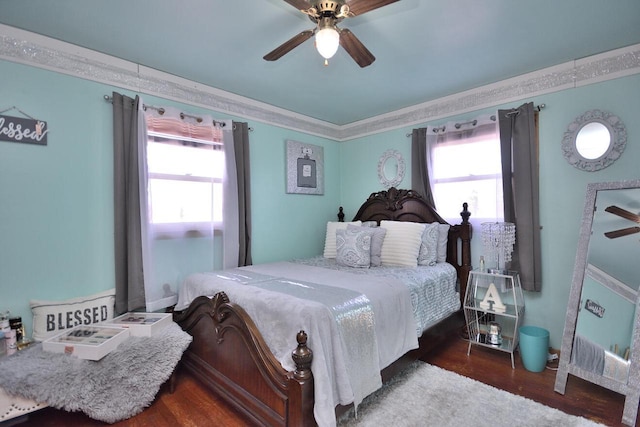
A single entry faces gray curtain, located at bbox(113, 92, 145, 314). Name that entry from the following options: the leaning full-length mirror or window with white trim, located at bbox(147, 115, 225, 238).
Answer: the leaning full-length mirror

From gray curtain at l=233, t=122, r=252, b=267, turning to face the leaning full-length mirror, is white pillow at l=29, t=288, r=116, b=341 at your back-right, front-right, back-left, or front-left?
back-right

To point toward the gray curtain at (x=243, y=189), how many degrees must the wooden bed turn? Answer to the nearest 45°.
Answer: approximately 135° to its right

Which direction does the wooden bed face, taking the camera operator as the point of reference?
facing the viewer and to the left of the viewer

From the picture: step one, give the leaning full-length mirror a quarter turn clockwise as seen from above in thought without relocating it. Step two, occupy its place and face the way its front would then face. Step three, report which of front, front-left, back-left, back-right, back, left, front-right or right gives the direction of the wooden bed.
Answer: left

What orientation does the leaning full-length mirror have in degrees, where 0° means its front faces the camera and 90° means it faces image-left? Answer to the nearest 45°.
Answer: approximately 45°

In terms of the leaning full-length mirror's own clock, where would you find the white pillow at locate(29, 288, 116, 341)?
The white pillow is roughly at 12 o'clock from the leaning full-length mirror.

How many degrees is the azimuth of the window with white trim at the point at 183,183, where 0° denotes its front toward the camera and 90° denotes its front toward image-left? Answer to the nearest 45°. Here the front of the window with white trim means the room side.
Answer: approximately 315°

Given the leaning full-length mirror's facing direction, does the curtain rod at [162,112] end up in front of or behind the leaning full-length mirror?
in front

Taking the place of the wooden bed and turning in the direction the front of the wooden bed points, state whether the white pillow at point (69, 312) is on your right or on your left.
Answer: on your right

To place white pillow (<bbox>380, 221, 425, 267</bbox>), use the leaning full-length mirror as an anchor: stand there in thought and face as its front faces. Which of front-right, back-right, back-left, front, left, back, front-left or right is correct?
front-right

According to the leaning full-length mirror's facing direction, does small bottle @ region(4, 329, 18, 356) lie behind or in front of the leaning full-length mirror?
in front

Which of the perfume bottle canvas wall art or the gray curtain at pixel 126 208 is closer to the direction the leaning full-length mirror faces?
the gray curtain

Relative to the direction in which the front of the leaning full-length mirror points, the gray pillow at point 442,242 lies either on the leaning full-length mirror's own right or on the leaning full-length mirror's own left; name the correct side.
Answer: on the leaning full-length mirror's own right

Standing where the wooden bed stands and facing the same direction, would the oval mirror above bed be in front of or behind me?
behind

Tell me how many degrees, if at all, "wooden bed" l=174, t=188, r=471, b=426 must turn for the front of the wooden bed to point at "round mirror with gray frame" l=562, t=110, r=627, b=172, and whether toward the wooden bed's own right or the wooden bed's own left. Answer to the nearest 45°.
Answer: approximately 135° to the wooden bed's own left
